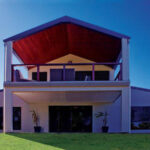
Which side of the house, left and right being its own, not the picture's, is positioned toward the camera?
front
